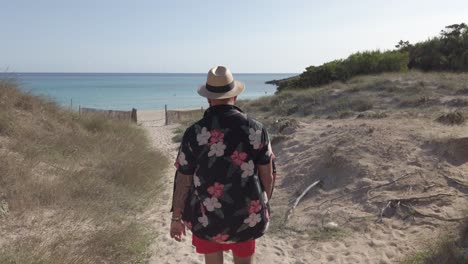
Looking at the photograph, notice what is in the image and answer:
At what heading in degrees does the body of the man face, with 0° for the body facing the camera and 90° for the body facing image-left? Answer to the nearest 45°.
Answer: approximately 180°

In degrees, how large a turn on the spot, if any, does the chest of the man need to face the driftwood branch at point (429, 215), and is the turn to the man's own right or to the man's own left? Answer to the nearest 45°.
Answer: approximately 45° to the man's own right

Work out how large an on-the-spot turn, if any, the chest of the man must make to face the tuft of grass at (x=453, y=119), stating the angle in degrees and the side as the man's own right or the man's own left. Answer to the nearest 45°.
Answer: approximately 45° to the man's own right

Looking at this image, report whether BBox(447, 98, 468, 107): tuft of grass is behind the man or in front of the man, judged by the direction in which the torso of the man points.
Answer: in front

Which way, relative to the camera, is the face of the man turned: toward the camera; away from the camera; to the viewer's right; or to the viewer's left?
away from the camera

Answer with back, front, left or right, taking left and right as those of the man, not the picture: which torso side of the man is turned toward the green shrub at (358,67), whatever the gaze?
front

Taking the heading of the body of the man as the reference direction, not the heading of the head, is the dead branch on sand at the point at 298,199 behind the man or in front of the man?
in front
